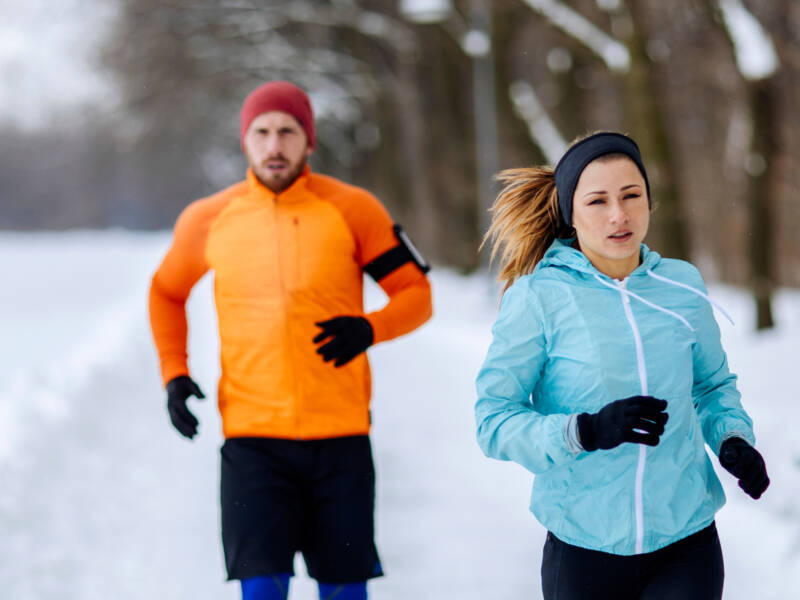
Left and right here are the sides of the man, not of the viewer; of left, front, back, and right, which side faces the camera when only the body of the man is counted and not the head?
front

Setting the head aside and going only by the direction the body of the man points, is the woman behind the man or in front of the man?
in front

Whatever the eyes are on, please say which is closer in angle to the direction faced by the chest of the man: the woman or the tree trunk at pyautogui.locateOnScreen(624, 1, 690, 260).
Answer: the woman

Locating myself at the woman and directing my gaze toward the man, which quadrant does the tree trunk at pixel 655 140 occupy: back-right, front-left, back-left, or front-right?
front-right

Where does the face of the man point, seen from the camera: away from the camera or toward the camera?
toward the camera

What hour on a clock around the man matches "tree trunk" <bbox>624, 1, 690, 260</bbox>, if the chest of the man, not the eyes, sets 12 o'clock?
The tree trunk is roughly at 7 o'clock from the man.

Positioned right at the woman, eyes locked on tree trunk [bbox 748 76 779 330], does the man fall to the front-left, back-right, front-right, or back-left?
front-left

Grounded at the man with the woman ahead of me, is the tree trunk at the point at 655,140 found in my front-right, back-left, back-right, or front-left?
back-left

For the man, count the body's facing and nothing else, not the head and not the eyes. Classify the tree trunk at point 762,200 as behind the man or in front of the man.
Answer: behind

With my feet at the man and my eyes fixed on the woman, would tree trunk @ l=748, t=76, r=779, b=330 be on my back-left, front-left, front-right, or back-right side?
back-left
